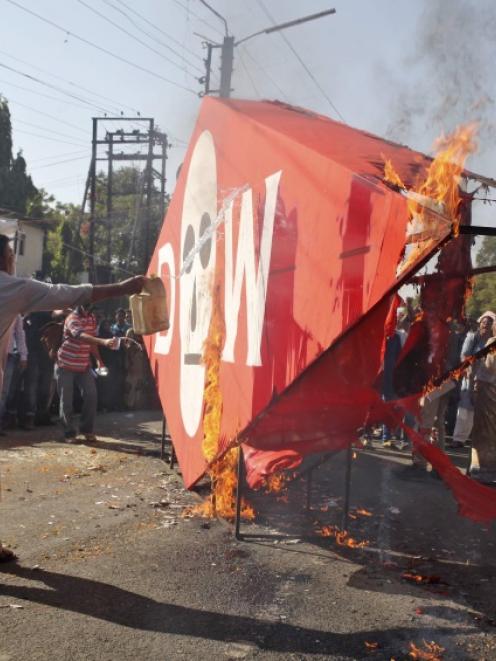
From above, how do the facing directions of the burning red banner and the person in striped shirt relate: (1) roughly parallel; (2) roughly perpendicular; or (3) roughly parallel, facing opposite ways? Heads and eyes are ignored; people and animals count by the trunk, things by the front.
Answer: roughly perpendicular

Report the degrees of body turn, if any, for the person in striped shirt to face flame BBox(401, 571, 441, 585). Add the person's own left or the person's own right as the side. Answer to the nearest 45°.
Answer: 0° — they already face it

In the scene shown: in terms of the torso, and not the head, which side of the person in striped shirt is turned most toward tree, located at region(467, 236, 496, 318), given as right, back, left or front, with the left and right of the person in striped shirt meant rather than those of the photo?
left

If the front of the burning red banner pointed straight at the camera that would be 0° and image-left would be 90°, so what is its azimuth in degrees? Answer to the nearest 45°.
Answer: approximately 45°

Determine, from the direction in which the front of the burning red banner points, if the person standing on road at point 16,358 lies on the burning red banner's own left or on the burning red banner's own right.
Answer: on the burning red banner's own right

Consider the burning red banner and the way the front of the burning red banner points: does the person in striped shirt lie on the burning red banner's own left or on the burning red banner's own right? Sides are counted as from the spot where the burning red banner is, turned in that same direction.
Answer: on the burning red banner's own right

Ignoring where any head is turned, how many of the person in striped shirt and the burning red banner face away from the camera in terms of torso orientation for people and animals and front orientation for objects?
0

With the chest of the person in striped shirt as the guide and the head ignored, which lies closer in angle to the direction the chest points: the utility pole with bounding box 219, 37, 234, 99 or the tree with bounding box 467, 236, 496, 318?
the tree

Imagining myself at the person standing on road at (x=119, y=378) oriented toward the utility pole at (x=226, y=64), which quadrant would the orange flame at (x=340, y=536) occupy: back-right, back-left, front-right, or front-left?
back-right
